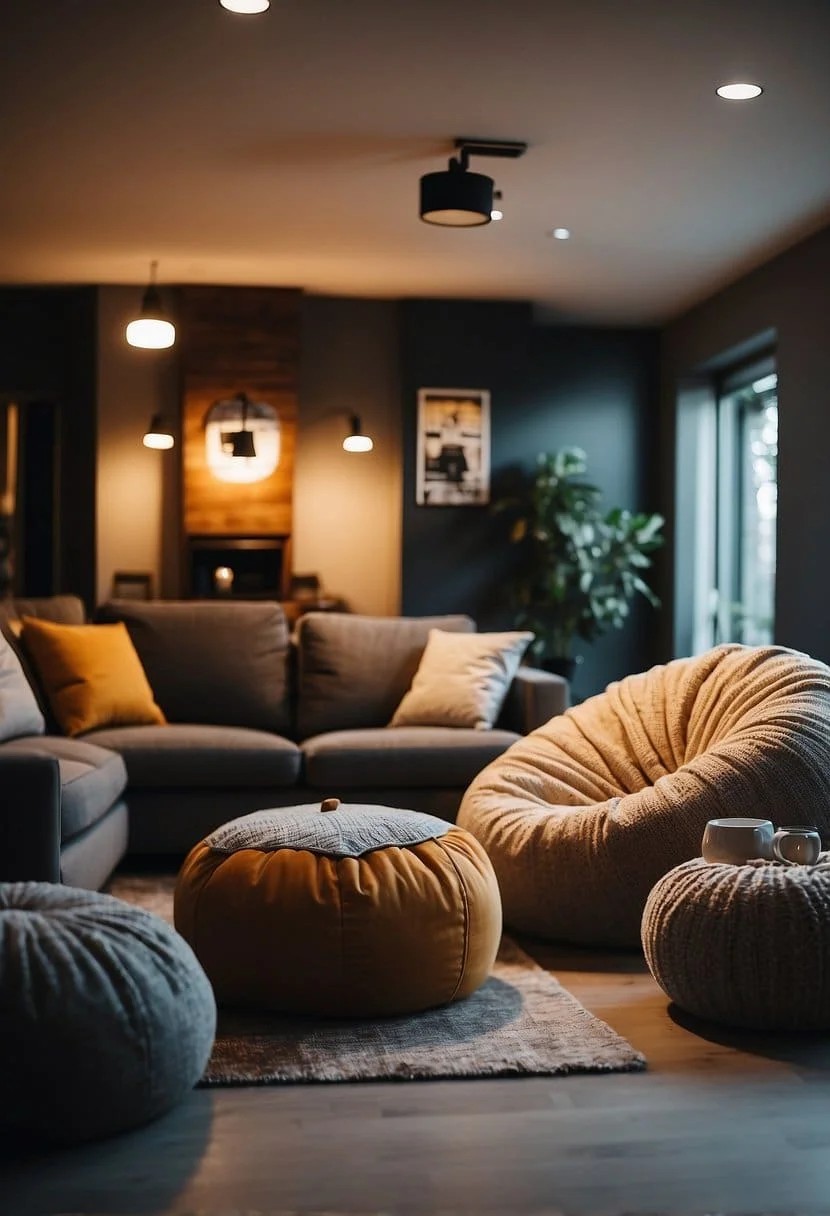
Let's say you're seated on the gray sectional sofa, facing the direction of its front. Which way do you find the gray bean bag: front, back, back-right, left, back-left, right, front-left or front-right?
front

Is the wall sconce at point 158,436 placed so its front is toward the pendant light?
yes

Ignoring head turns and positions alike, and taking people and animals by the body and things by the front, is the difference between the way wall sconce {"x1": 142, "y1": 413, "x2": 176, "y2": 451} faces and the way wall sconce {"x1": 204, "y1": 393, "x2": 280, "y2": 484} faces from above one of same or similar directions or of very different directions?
same or similar directions

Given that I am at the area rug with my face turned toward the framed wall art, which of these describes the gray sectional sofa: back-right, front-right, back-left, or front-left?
front-left

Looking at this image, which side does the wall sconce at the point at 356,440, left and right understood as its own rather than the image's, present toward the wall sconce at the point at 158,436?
right

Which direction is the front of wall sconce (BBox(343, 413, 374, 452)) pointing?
toward the camera

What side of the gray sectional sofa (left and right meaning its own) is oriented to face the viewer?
front

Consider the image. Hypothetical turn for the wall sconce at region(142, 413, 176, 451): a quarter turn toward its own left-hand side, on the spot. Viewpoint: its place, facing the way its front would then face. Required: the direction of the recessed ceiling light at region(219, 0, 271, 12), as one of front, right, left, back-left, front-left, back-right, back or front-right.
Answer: right

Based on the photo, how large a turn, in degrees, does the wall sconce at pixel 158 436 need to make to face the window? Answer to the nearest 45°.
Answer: approximately 90° to its left

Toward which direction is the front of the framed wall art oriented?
toward the camera

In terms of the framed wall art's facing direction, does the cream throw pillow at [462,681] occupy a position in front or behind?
in front

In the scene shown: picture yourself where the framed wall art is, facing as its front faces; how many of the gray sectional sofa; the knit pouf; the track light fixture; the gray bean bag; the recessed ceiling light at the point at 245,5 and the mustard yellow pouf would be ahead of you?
6

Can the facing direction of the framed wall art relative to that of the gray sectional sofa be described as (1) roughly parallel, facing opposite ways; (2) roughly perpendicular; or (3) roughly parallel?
roughly parallel

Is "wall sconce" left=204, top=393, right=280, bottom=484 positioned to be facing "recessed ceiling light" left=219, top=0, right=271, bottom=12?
yes

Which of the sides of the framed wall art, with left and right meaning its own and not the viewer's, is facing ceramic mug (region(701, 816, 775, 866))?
front

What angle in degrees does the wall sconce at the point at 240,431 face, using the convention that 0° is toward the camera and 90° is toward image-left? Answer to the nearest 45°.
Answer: approximately 0°
